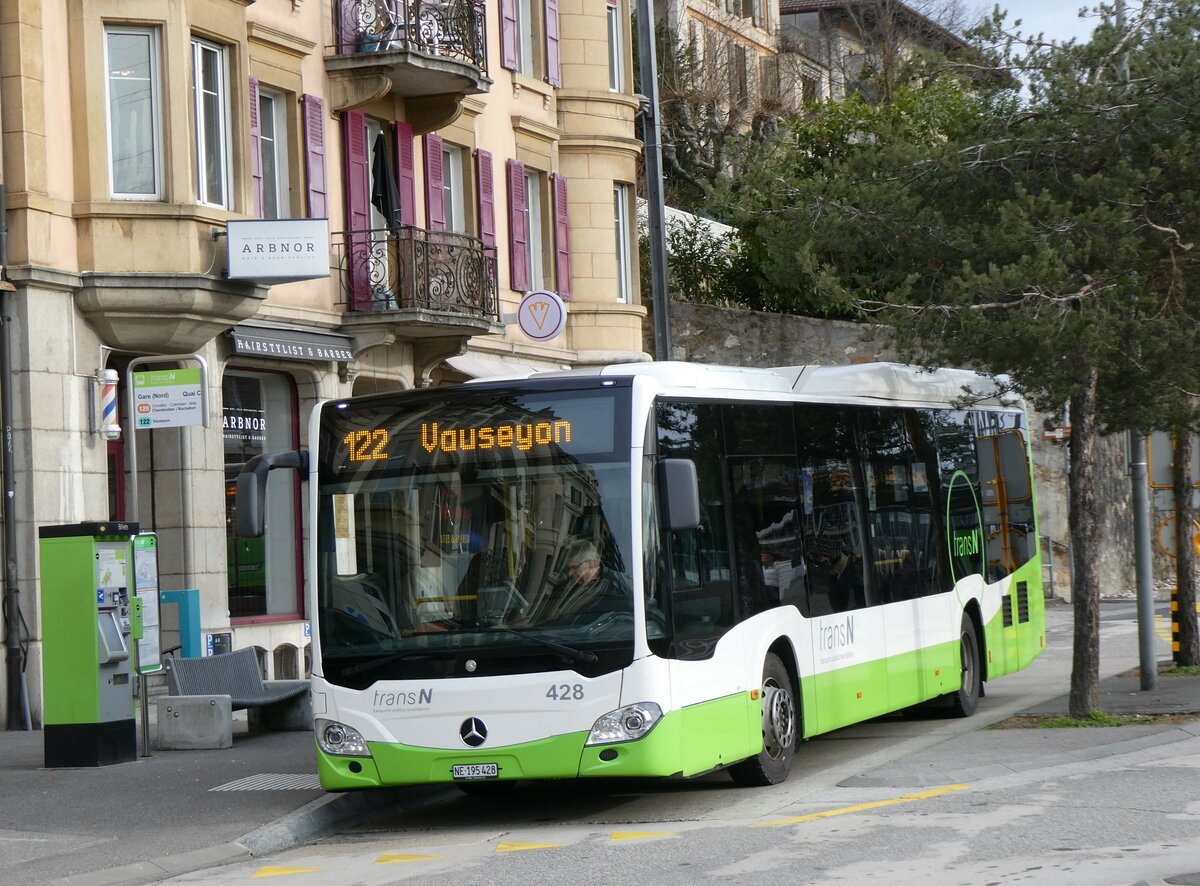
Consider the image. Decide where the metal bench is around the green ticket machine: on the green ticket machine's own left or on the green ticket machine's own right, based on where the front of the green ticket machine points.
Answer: on the green ticket machine's own left

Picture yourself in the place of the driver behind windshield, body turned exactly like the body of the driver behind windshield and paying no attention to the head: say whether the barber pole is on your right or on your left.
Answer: on your right

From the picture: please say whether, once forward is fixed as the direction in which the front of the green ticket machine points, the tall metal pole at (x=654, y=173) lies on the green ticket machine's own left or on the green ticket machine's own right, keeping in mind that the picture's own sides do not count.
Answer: on the green ticket machine's own left

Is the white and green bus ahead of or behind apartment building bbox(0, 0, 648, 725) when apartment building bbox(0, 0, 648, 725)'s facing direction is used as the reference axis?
ahead

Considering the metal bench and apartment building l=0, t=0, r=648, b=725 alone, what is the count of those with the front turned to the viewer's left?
0

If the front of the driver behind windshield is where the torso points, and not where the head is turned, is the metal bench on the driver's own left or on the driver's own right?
on the driver's own right

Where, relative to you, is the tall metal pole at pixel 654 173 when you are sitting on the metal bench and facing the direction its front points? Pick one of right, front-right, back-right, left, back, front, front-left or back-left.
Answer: left

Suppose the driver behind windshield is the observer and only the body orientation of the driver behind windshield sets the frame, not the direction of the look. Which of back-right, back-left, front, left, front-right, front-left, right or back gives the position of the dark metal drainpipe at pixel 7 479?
right

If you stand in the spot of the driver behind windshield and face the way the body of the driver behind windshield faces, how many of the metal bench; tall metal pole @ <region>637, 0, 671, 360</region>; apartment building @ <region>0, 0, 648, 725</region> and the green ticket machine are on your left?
0

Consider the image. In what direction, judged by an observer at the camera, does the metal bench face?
facing the viewer and to the right of the viewer

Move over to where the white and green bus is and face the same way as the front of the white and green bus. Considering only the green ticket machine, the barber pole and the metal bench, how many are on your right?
3

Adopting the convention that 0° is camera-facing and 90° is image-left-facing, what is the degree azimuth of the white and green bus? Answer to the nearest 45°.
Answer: approximately 45°

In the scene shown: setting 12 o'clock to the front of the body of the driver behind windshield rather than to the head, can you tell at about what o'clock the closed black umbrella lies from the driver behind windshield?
The closed black umbrella is roughly at 4 o'clock from the driver behind windshield.

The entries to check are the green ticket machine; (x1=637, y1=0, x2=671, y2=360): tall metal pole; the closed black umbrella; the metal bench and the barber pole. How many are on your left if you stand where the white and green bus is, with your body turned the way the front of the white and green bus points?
0

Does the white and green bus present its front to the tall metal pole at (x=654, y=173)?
no
